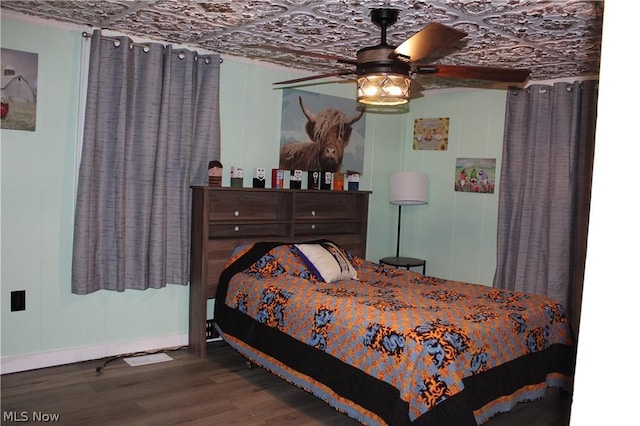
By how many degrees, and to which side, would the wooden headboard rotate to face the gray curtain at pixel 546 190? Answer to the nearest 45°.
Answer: approximately 45° to its left

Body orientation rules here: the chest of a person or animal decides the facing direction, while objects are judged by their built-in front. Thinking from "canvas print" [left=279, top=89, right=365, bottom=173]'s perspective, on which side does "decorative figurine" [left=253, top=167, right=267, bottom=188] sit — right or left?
on its right

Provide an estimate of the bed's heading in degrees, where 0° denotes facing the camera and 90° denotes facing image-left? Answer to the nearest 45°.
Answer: approximately 315°

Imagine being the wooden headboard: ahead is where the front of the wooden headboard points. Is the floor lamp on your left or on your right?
on your left
